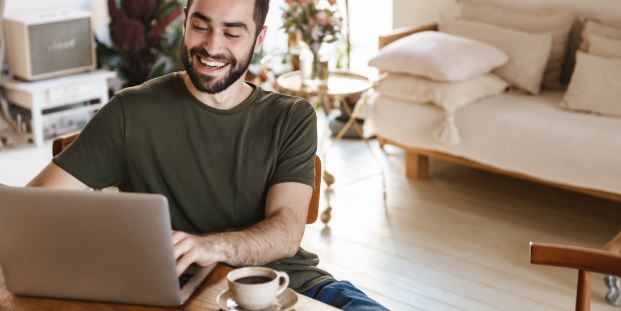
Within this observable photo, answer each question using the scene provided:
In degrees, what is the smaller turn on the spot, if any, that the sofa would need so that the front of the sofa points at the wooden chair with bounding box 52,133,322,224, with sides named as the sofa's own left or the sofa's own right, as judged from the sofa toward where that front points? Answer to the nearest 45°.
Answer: approximately 45° to the sofa's own left

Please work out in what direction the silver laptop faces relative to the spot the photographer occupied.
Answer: facing away from the viewer and to the right of the viewer

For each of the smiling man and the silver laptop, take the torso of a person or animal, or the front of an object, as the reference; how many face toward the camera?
1

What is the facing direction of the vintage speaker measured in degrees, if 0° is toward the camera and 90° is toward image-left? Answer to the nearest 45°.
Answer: approximately 315°

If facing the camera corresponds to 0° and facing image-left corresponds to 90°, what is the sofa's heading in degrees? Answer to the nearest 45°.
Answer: approximately 45°

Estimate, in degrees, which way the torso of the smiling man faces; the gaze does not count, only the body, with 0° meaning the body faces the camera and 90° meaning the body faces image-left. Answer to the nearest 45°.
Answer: approximately 0°
